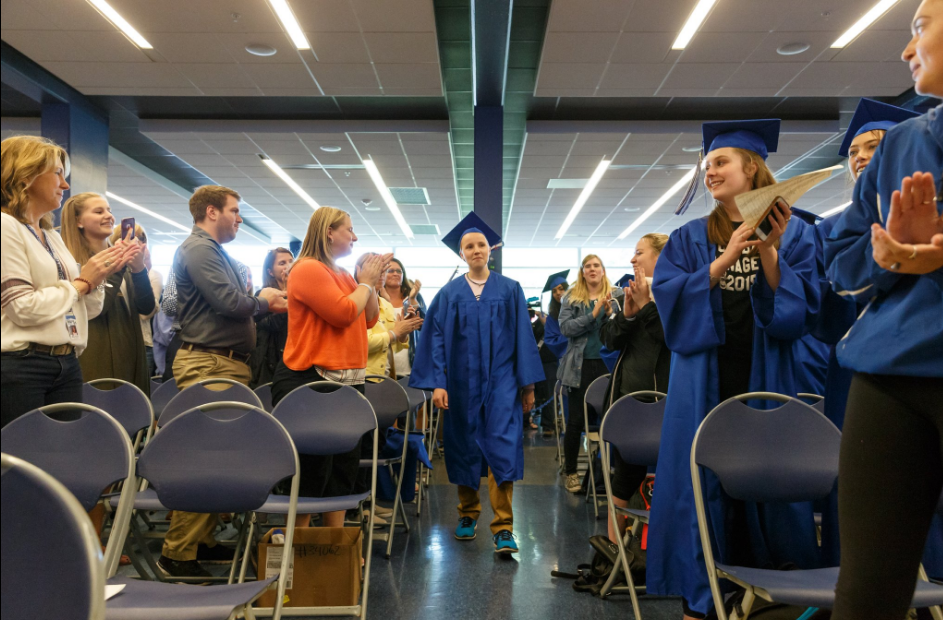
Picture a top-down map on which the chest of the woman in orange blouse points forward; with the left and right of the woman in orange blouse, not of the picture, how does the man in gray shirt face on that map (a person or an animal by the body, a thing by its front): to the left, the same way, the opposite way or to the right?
the same way

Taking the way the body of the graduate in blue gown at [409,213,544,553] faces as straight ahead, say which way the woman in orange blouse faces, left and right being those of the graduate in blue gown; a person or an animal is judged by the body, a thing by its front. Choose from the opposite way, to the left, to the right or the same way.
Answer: to the left

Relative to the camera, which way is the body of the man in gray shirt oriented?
to the viewer's right

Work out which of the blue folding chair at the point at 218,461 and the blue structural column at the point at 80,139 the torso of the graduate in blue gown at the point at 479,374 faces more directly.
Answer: the blue folding chair

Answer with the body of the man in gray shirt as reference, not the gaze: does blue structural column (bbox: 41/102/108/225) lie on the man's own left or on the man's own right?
on the man's own left

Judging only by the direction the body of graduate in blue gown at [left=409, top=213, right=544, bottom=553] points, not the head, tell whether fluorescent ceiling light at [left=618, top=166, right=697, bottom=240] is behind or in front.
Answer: behind

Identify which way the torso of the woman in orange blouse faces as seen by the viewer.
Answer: to the viewer's right

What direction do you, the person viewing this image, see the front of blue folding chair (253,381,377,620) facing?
facing the viewer

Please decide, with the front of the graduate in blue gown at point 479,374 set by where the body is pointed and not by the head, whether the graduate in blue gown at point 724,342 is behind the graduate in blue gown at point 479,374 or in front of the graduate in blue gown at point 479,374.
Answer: in front

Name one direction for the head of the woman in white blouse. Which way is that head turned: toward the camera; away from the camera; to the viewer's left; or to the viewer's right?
to the viewer's right

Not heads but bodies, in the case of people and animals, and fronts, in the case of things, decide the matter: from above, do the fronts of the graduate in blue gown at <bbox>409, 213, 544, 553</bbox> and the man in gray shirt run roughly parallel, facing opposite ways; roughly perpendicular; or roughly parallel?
roughly perpendicular

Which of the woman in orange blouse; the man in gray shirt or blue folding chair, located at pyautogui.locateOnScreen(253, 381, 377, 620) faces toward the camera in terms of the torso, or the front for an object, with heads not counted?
the blue folding chair

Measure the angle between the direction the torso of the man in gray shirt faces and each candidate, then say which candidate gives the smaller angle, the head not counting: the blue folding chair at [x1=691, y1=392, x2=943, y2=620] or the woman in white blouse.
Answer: the blue folding chair
